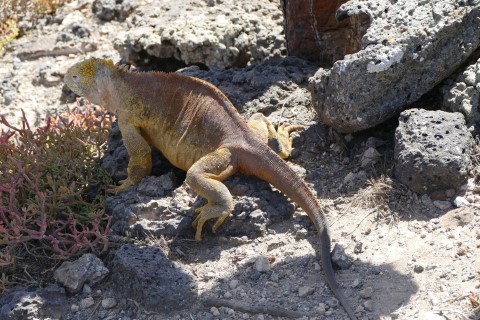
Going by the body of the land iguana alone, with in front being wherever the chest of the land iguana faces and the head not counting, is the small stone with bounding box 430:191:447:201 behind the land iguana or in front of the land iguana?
behind

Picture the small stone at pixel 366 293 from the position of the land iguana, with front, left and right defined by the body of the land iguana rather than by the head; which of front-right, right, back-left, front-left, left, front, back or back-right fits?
back

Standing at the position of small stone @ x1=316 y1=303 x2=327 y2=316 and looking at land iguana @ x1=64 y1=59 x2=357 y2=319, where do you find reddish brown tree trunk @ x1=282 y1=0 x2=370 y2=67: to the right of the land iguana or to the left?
right

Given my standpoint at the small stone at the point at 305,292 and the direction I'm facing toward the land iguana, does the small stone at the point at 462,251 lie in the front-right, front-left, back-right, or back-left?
back-right

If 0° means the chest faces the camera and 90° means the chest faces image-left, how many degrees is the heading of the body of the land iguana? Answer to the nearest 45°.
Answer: approximately 135°

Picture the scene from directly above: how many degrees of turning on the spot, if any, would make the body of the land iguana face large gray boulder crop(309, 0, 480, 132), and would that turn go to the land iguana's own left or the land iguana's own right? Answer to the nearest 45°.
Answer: approximately 135° to the land iguana's own right

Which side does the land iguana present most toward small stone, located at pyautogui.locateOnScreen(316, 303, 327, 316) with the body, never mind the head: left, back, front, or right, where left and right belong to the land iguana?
back

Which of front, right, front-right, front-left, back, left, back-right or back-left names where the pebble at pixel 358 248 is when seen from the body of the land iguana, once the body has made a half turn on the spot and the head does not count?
front

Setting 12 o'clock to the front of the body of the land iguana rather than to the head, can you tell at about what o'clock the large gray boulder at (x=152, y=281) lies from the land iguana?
The large gray boulder is roughly at 8 o'clock from the land iguana.

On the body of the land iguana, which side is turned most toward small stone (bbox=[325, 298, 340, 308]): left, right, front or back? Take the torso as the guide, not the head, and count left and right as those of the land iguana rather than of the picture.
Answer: back

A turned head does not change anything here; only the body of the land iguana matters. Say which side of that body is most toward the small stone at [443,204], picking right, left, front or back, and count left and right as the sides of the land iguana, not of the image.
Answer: back

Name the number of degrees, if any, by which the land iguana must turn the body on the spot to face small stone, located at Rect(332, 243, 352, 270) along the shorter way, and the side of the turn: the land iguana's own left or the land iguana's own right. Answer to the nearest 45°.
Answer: approximately 180°

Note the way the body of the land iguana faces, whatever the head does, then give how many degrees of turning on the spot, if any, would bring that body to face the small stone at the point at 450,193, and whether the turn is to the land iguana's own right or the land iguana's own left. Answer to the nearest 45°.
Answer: approximately 180°

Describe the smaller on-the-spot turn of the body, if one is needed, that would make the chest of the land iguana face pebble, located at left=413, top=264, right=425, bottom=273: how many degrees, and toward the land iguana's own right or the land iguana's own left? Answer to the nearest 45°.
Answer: approximately 180°

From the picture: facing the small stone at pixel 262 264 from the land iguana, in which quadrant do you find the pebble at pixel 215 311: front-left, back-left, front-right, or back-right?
front-right

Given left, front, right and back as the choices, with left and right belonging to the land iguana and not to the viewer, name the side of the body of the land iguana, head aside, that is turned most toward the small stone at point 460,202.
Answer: back
